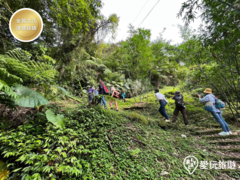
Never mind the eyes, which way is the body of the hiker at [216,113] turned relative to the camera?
to the viewer's left
